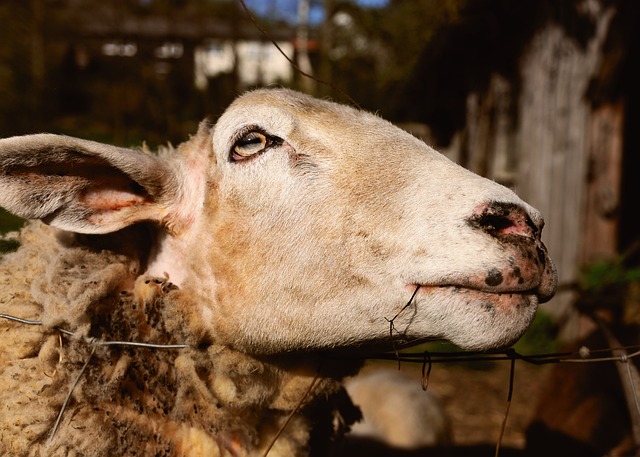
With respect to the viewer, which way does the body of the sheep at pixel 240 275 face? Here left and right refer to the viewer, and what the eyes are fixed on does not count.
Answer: facing to the right of the viewer
